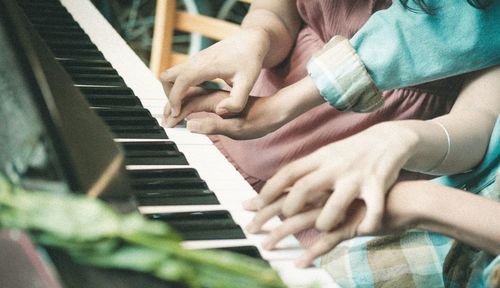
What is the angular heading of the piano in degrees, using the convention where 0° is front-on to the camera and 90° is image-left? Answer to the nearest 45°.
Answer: approximately 270°
